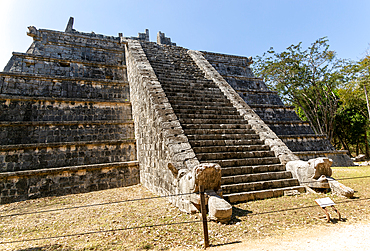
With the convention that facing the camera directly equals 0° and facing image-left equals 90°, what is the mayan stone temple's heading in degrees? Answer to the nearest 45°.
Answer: approximately 315°

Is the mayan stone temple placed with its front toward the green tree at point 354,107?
no
